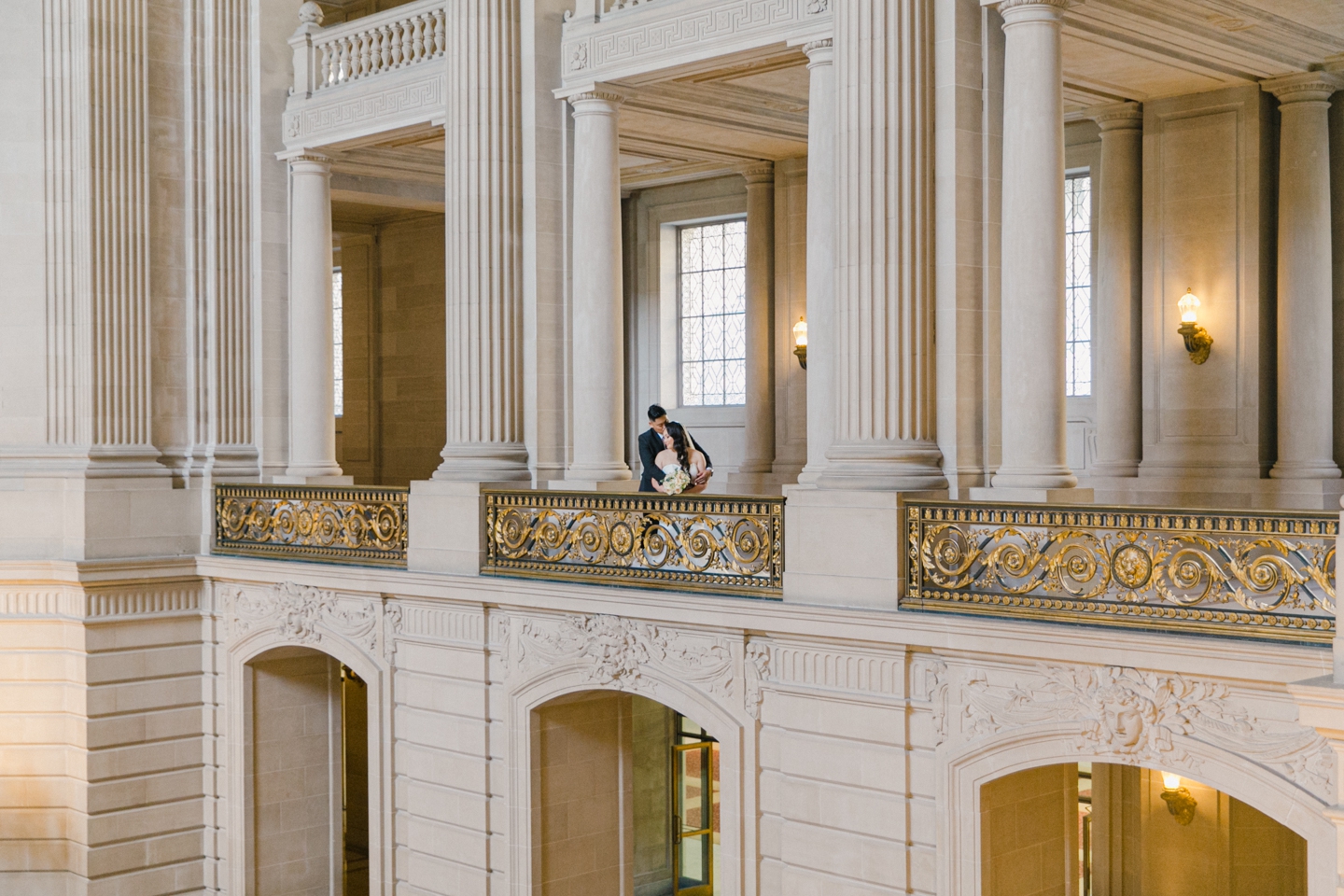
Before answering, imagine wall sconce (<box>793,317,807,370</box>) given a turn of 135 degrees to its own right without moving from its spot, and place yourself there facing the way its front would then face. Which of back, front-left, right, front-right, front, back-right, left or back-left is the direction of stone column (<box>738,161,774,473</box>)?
front-left

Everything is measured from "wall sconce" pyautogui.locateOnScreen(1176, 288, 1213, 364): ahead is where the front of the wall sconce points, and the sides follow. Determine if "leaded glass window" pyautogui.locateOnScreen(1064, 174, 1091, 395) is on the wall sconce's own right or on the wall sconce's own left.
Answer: on the wall sconce's own right

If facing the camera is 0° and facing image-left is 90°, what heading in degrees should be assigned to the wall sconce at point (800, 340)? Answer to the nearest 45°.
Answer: approximately 45°

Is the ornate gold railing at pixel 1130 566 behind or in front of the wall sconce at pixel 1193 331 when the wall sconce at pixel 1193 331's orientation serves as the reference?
in front

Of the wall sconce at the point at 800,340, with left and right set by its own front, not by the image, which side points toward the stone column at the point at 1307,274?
left

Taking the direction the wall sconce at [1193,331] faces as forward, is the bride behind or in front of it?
in front

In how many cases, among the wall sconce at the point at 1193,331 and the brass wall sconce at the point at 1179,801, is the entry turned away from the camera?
0

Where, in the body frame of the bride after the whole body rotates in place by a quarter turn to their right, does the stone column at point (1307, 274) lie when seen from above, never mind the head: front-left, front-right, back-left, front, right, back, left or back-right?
back-right

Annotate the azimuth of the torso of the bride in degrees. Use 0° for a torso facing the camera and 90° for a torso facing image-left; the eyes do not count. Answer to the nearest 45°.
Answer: approximately 45°

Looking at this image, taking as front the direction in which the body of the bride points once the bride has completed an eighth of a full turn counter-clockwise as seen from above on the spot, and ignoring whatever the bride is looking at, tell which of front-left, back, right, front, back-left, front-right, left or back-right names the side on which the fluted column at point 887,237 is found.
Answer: front-left

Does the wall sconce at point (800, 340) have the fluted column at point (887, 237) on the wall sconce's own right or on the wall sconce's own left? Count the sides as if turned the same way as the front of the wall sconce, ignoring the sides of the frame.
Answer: on the wall sconce's own left
